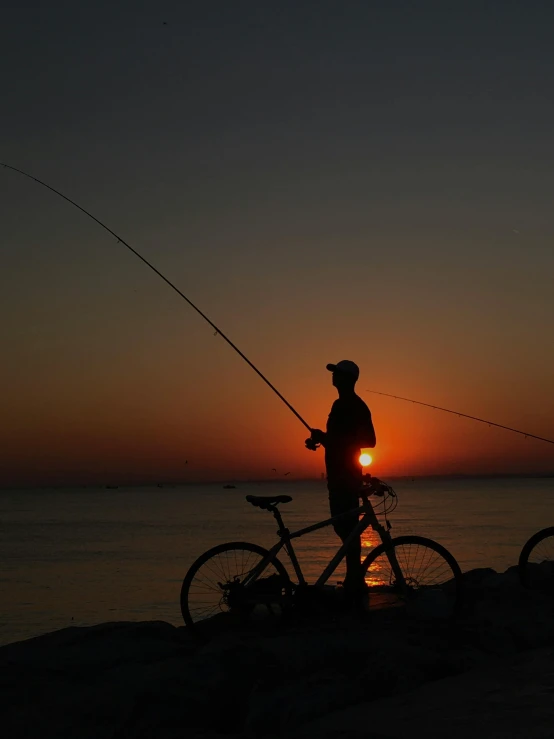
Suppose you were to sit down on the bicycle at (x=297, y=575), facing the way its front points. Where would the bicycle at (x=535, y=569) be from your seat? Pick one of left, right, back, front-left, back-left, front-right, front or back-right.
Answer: front-left

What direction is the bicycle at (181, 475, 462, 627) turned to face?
to the viewer's right

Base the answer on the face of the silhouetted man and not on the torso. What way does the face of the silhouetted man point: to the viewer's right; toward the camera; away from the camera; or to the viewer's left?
to the viewer's left
